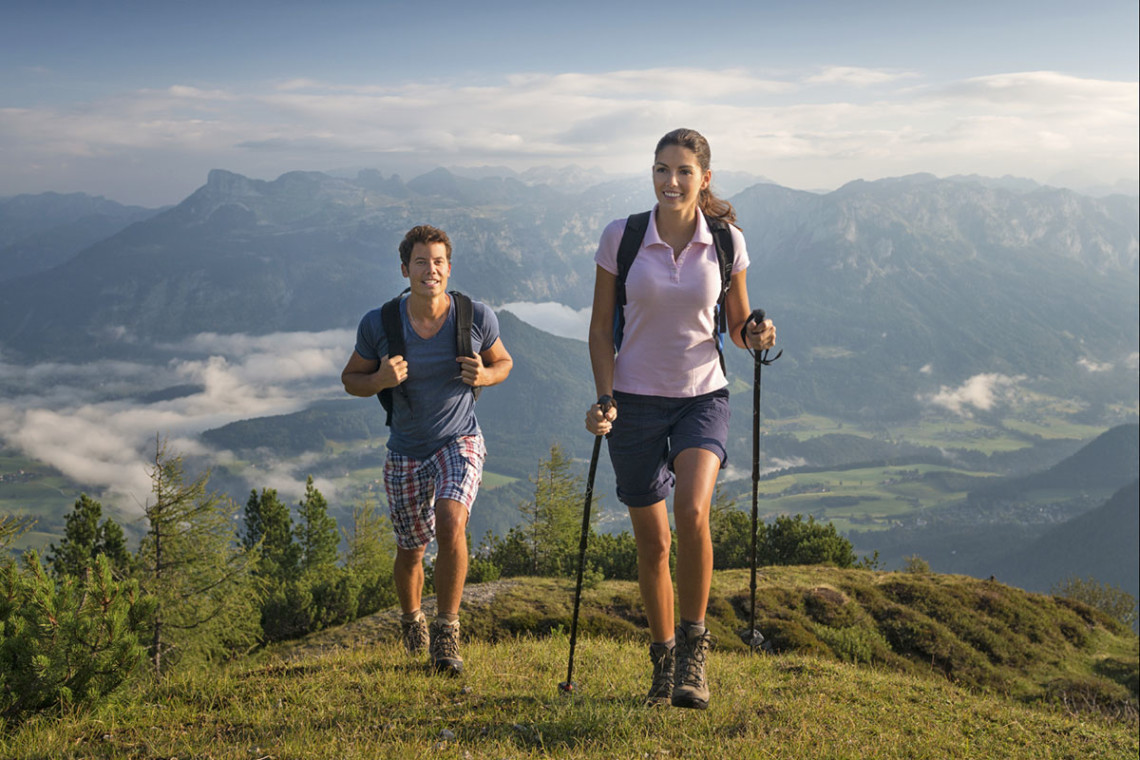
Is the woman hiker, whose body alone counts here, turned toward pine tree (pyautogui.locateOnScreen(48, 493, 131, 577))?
no

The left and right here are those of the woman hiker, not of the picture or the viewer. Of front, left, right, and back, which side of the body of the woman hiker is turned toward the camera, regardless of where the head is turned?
front

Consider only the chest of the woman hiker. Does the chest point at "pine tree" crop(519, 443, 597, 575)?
no

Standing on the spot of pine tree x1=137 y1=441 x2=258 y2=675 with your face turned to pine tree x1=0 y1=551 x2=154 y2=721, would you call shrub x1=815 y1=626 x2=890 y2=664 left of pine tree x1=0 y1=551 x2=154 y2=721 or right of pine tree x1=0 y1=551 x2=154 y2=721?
left

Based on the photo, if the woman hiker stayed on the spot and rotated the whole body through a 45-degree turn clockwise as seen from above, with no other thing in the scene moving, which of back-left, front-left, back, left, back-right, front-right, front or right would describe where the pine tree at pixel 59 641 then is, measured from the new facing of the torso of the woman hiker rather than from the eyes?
front-right

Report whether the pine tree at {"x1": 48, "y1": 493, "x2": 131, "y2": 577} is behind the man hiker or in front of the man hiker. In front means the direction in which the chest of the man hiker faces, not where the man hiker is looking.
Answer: behind

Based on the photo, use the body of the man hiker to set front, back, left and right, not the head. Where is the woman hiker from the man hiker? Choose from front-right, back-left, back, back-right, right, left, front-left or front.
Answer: front-left

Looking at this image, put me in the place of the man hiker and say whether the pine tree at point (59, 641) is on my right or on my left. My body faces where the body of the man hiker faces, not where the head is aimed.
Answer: on my right

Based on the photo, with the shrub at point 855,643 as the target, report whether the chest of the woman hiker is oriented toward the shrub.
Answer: no

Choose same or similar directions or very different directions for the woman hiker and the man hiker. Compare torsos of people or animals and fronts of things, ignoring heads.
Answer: same or similar directions

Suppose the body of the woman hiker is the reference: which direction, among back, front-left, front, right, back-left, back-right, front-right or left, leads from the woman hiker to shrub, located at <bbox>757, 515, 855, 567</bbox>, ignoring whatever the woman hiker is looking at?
back

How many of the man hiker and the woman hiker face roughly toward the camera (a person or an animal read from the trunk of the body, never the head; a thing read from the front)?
2

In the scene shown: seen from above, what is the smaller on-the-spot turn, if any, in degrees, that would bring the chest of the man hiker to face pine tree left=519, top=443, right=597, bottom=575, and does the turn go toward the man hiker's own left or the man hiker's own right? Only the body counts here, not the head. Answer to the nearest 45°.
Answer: approximately 180°
